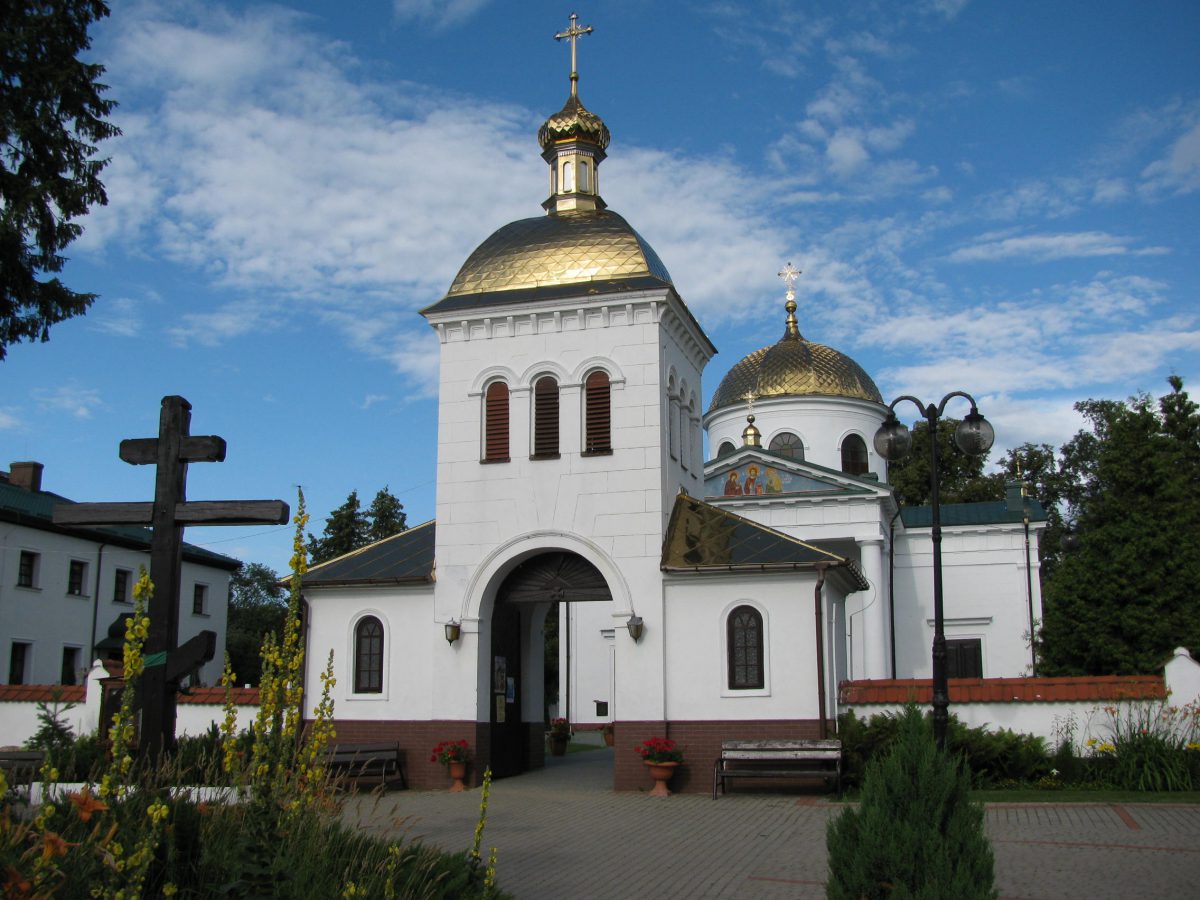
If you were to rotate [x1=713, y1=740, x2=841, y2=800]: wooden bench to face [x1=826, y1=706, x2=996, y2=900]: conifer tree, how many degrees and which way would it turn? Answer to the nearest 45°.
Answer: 0° — it already faces it

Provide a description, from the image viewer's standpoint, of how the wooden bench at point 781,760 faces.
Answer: facing the viewer

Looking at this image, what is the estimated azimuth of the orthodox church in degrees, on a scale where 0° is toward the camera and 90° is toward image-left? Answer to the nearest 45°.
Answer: approximately 0°

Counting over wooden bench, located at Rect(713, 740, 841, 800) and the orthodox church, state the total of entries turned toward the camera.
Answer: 2

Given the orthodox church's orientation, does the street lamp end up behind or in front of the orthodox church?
in front

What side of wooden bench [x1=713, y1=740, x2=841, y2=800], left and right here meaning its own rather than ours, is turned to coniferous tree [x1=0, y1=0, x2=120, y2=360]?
right

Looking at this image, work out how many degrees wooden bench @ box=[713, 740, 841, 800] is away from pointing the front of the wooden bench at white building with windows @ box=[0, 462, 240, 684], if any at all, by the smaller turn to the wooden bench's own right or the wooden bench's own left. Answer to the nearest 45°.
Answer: approximately 135° to the wooden bench's own right

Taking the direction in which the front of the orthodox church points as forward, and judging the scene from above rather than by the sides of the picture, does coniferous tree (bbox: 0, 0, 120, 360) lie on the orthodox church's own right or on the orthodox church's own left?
on the orthodox church's own right

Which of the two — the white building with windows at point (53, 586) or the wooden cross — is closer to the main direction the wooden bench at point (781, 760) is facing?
the wooden cross

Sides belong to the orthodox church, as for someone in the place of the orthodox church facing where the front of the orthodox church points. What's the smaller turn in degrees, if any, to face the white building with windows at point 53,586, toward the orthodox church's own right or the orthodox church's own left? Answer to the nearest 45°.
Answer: approximately 135° to the orthodox church's own right

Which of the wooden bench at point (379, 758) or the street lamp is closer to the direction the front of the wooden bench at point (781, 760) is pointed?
the street lamp
